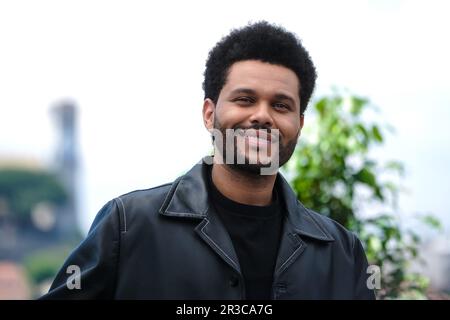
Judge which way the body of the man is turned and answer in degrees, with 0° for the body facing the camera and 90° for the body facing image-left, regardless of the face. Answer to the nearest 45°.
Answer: approximately 0°
